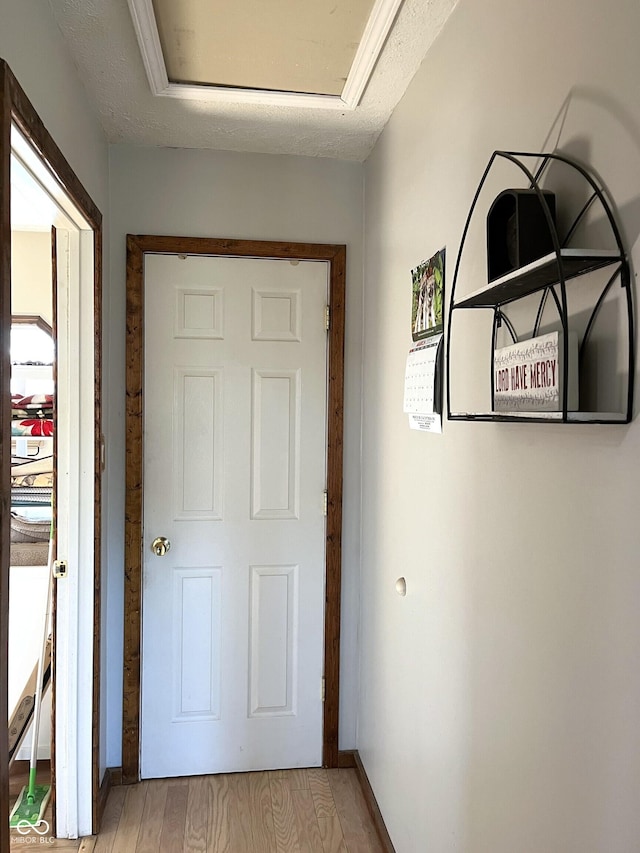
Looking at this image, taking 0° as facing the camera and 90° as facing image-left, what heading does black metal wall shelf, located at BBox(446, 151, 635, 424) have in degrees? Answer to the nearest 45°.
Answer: approximately 45°

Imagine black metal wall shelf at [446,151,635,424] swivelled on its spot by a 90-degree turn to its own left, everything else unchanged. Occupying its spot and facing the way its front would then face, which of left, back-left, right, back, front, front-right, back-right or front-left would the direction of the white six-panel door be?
back

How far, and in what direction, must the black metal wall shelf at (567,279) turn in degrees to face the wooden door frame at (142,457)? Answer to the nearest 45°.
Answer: approximately 90° to its right
